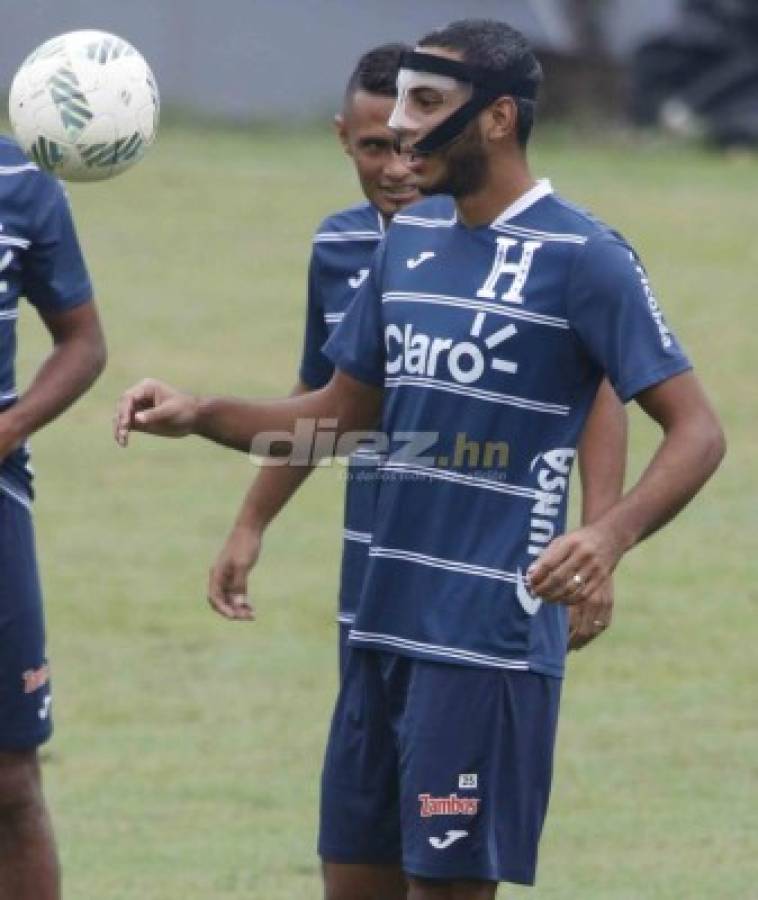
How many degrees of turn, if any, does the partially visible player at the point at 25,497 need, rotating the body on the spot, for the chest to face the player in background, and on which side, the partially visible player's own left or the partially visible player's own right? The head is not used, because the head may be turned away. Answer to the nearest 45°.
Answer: approximately 90° to the partially visible player's own left

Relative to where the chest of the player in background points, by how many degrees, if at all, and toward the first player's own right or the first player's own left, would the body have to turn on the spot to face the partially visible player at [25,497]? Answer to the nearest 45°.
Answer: approximately 90° to the first player's own right
